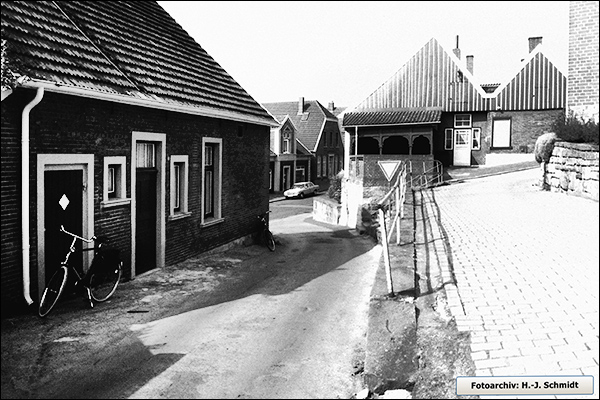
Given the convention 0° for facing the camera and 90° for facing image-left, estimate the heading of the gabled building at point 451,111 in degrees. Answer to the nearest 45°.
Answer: approximately 0°

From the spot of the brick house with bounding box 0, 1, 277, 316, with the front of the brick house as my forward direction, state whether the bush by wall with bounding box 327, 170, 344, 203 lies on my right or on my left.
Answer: on my left

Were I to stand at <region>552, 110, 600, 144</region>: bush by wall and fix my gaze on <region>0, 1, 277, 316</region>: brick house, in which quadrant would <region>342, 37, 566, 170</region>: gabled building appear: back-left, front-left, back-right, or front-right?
back-right

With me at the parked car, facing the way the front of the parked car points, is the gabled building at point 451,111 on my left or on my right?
on my left

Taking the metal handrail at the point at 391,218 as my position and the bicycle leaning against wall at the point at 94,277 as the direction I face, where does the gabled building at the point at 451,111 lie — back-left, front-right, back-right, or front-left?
back-right

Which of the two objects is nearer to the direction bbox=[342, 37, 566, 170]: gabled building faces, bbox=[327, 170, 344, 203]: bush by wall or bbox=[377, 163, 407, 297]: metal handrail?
the metal handrail

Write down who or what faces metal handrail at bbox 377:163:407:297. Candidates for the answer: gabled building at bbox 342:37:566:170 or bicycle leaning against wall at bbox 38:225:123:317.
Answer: the gabled building
